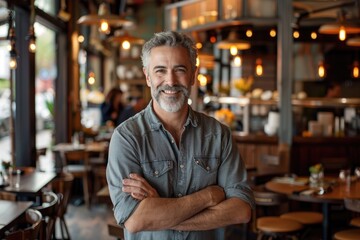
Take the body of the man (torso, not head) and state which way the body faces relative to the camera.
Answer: toward the camera

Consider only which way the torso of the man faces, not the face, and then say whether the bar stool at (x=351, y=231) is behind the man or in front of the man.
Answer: behind

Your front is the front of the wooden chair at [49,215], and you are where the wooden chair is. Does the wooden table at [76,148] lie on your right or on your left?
on your right

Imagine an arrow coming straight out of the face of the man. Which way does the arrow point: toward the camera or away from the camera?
toward the camera

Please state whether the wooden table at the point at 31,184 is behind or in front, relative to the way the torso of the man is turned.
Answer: behind

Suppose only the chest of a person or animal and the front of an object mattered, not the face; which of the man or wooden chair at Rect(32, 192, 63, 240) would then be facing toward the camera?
the man

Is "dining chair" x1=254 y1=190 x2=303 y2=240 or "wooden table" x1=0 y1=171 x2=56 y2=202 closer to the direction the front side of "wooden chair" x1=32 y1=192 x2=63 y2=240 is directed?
the wooden table
